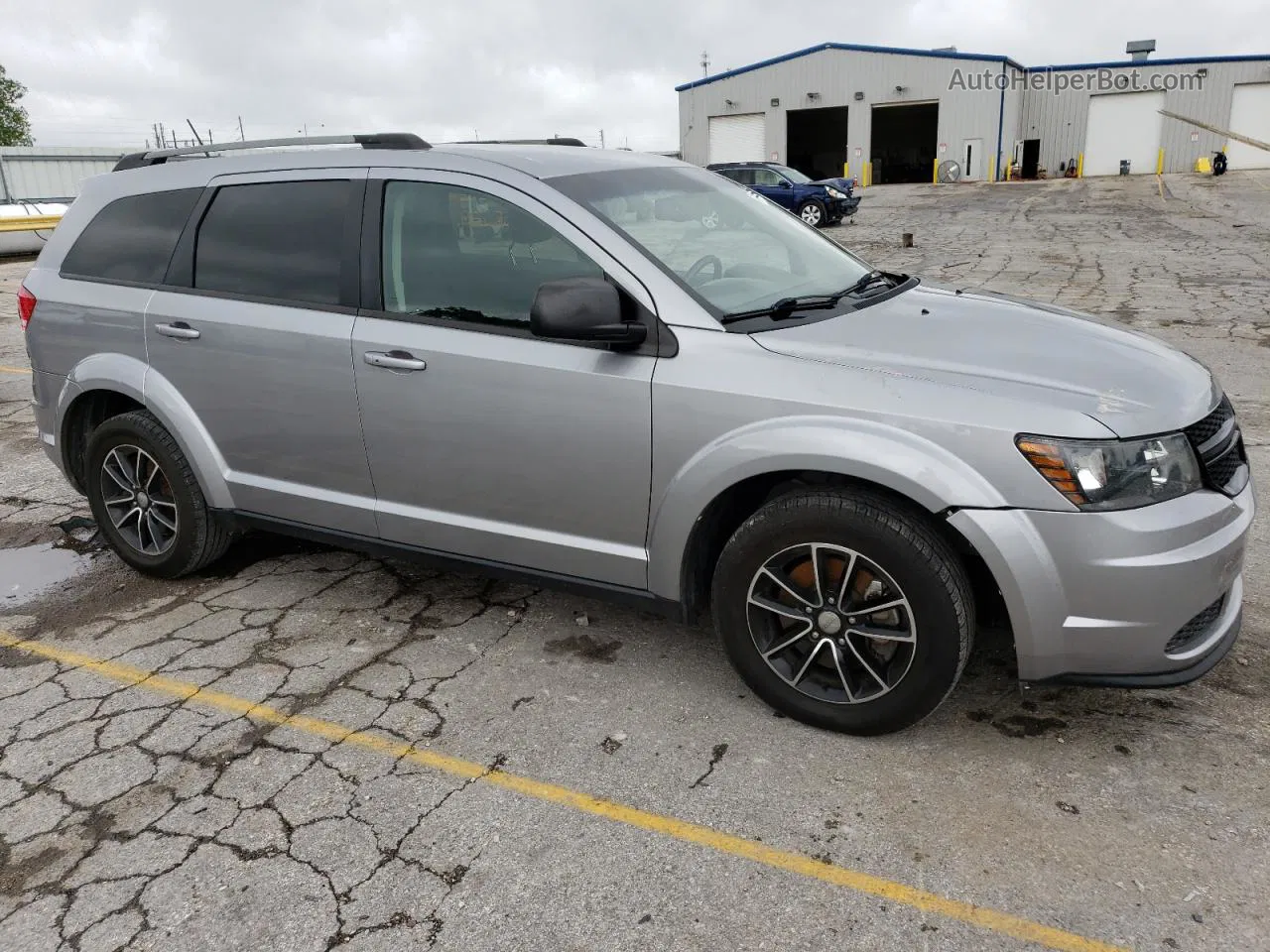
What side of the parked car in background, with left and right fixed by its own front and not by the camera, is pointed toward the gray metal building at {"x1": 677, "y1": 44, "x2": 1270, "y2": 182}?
left

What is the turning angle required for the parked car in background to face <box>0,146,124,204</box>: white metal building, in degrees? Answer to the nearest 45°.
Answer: approximately 135° to its right

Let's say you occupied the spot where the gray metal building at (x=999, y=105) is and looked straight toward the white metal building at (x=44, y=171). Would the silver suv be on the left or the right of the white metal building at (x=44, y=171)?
left

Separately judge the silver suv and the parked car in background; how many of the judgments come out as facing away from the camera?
0

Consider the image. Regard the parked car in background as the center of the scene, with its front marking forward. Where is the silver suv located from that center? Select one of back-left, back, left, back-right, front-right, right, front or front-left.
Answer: front-right

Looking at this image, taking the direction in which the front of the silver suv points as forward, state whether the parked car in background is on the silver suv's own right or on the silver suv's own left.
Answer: on the silver suv's own left

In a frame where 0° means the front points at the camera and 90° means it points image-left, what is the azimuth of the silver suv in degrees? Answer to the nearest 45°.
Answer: approximately 315°

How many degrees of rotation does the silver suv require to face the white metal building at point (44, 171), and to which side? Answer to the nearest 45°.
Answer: approximately 180°
